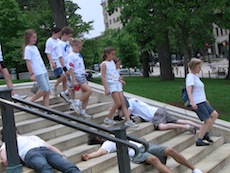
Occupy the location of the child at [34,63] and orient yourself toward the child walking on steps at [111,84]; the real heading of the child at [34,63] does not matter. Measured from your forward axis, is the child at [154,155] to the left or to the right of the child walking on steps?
right

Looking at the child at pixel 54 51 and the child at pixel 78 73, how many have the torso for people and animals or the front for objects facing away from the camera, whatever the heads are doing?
0

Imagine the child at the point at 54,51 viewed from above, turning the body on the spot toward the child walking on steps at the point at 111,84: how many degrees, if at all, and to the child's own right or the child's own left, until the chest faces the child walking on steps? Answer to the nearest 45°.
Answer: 0° — they already face them

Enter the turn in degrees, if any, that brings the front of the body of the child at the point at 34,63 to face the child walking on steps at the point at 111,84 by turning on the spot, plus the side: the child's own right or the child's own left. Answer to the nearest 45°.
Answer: approximately 45° to the child's own left

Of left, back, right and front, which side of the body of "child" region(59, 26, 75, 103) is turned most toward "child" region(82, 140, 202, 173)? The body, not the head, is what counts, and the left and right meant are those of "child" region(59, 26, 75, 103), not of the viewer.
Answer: front

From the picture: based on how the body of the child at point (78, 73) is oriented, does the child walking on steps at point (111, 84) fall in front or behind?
in front
